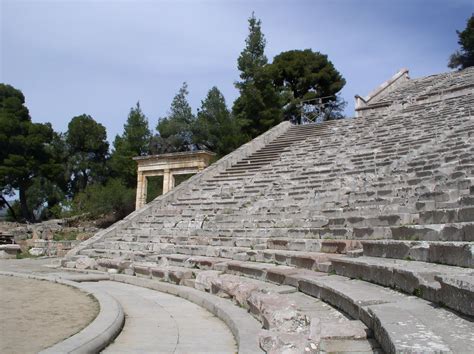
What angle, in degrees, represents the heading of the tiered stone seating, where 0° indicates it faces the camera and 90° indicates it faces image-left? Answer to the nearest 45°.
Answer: approximately 45°

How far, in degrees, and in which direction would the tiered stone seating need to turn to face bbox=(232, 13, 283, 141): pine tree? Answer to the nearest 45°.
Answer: approximately 135° to its right

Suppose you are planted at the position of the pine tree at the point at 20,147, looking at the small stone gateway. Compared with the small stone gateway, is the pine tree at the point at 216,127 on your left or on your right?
left

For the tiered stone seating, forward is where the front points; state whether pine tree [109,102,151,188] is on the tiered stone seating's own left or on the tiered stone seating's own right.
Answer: on the tiered stone seating's own right

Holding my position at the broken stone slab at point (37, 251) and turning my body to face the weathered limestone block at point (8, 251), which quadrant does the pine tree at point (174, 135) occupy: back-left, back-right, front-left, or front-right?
back-right

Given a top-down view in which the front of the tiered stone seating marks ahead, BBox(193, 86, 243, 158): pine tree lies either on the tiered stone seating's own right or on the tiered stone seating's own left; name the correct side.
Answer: on the tiered stone seating's own right

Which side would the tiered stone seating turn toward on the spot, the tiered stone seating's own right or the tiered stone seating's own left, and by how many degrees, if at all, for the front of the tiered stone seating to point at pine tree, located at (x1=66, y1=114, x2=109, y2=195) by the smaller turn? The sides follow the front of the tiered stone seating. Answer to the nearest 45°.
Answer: approximately 90° to the tiered stone seating's own right

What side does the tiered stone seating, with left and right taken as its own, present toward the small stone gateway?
right

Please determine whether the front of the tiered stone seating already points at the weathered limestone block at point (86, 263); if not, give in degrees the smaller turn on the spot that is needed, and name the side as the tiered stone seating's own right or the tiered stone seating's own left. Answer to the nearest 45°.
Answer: approximately 45° to the tiered stone seating's own right

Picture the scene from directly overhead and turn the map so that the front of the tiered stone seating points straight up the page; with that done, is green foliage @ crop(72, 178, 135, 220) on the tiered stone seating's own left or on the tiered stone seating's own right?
on the tiered stone seating's own right
